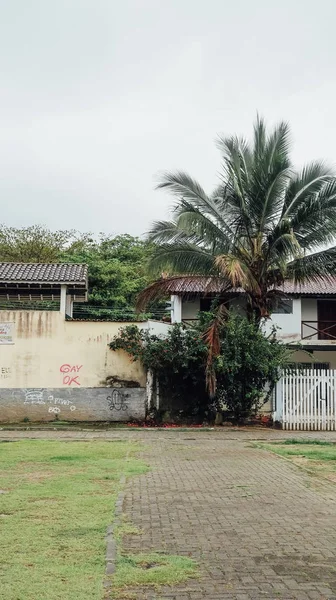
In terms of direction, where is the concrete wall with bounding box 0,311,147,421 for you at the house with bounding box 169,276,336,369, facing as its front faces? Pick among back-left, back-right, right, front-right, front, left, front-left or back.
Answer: front-right

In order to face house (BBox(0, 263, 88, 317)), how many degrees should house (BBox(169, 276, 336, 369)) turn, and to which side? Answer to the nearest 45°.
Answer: approximately 45° to its right

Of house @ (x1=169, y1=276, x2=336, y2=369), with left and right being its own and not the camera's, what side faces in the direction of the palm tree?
front

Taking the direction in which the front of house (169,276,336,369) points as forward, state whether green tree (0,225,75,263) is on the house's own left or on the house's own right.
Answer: on the house's own right

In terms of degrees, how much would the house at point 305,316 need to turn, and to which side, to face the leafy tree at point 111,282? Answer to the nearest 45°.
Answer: approximately 135° to its right

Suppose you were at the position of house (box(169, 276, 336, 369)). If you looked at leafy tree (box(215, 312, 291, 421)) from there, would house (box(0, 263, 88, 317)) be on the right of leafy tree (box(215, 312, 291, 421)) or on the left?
right

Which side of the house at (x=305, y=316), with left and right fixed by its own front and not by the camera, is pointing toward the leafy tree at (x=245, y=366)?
front

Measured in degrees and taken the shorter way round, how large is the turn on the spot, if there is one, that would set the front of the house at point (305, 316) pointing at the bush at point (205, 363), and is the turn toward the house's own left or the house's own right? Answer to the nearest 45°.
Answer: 0° — it already faces it

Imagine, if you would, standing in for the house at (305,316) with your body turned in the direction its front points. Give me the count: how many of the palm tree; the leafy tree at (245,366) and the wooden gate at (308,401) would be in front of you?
3

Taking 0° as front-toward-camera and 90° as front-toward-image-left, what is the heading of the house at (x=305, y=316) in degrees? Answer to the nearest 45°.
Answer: approximately 0°
